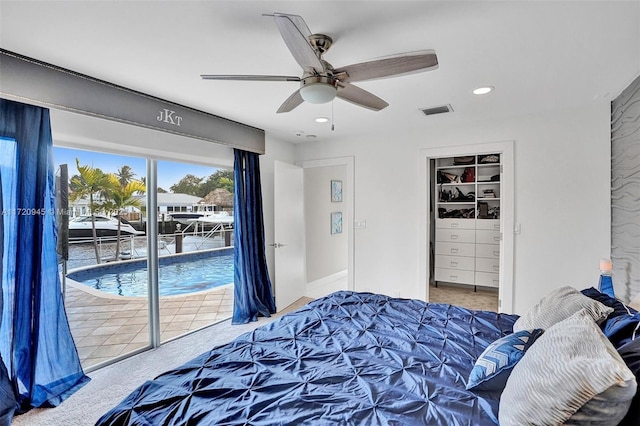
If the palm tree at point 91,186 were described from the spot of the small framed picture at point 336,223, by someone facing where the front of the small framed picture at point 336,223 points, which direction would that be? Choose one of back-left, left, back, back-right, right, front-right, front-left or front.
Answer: right

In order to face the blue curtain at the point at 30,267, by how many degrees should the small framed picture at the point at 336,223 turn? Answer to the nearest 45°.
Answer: approximately 90° to its right

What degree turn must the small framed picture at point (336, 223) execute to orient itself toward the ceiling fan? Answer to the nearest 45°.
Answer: approximately 45° to its right

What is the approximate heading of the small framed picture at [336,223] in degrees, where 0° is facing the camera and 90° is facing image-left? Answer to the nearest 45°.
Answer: approximately 315°

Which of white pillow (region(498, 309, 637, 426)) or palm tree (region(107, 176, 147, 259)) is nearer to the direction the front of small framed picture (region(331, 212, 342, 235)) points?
the white pillow

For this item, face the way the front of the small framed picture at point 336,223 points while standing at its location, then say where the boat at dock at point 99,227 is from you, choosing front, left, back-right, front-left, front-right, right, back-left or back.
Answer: right

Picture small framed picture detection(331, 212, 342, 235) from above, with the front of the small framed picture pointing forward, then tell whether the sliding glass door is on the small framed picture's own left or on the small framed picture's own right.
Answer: on the small framed picture's own right

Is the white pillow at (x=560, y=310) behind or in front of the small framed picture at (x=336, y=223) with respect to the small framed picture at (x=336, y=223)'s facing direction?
in front

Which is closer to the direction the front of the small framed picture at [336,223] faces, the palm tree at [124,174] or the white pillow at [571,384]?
the white pillow

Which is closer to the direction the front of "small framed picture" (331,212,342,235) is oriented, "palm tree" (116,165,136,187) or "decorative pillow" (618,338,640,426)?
the decorative pillow
